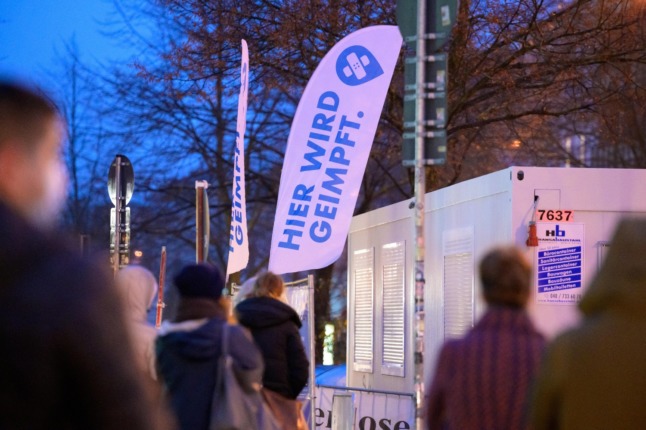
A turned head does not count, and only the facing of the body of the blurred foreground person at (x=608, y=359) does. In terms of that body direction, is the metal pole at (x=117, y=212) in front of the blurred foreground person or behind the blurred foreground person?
in front

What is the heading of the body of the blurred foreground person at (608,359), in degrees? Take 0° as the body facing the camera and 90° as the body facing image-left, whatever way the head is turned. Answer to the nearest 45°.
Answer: approximately 180°

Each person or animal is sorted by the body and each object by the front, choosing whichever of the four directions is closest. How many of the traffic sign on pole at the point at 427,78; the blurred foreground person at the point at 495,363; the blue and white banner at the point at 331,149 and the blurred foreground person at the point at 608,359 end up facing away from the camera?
3

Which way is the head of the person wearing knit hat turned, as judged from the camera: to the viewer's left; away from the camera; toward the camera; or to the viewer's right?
away from the camera

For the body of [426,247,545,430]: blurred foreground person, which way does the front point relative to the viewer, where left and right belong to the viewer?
facing away from the viewer

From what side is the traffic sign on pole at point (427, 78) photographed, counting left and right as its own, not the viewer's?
back

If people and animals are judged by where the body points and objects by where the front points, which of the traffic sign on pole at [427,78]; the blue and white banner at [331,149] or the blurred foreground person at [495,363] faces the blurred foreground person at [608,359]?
the blue and white banner

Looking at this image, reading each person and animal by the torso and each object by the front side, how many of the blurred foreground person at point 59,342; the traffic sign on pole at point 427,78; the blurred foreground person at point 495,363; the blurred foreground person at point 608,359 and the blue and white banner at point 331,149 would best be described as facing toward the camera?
1

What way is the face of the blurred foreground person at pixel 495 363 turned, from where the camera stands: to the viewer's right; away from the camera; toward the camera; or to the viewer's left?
away from the camera

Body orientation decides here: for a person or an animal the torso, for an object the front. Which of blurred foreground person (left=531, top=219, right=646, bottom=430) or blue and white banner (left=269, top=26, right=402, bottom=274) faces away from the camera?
the blurred foreground person

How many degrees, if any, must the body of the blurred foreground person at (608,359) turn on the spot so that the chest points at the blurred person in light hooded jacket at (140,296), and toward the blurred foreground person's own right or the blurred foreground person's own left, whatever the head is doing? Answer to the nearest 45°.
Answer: approximately 45° to the blurred foreground person's own left

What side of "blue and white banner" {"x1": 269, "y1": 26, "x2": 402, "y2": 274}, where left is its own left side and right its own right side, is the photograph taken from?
front

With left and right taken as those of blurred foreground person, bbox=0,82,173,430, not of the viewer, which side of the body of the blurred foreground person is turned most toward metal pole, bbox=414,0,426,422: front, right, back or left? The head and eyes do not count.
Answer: front
